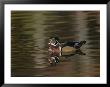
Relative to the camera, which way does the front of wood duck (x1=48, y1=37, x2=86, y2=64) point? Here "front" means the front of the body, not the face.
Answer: to the viewer's left
